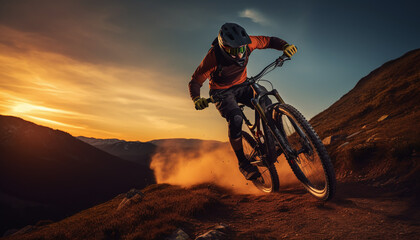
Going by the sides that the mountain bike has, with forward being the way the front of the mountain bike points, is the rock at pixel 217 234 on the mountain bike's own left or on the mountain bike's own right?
on the mountain bike's own right

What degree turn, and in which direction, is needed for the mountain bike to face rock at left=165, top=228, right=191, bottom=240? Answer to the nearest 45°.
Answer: approximately 90° to its right

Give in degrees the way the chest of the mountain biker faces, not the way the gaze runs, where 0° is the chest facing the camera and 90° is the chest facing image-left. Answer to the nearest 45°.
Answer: approximately 315°

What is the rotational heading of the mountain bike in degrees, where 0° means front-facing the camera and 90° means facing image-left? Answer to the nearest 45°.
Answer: approximately 315°
